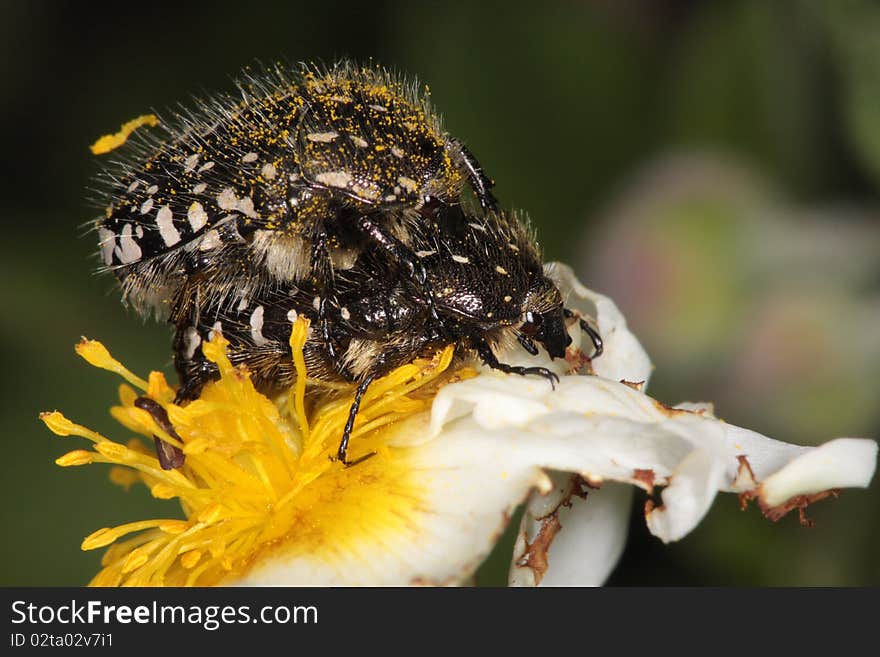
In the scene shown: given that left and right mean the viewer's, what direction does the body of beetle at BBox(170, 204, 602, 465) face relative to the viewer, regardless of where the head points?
facing to the right of the viewer
